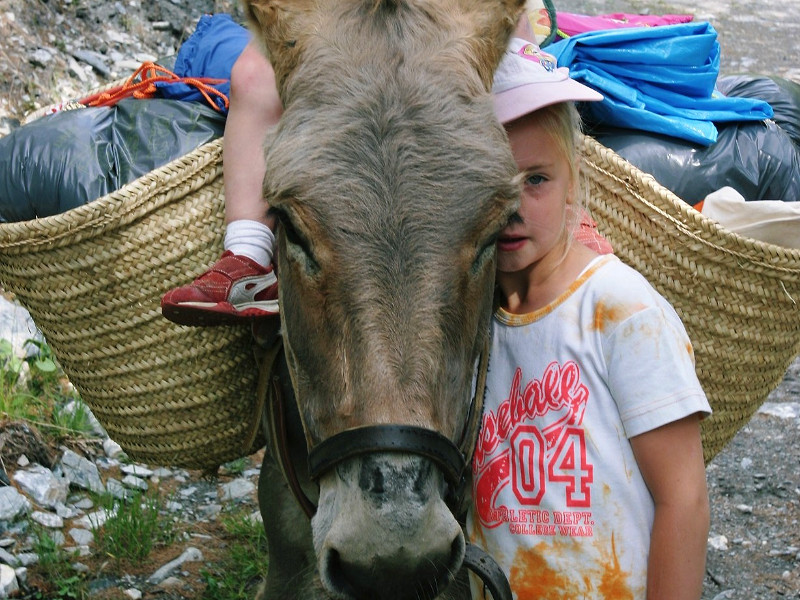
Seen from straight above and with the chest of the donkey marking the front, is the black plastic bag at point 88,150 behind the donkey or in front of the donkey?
behind

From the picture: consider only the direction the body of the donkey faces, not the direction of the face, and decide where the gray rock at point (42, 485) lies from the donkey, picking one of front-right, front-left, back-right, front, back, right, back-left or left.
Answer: back-right

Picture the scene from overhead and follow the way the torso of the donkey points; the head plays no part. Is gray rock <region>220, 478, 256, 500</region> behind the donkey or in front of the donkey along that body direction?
behind

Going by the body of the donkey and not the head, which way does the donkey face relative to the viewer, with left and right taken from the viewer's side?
facing the viewer

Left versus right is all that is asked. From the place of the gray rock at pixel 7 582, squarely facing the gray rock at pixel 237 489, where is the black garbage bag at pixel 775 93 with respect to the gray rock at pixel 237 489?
right

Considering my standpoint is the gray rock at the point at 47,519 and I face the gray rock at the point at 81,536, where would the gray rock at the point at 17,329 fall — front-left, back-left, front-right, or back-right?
back-left

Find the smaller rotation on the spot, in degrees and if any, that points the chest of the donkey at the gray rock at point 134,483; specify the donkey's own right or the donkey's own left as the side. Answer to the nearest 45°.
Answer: approximately 135° to the donkey's own right

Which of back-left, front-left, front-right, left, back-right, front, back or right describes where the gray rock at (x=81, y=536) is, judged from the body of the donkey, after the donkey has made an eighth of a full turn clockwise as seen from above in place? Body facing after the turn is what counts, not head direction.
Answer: right

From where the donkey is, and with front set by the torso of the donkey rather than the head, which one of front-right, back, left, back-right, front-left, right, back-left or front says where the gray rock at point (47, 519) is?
back-right

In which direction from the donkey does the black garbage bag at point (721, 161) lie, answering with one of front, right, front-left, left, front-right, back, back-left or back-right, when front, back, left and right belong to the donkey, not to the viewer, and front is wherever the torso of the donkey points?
back-left
